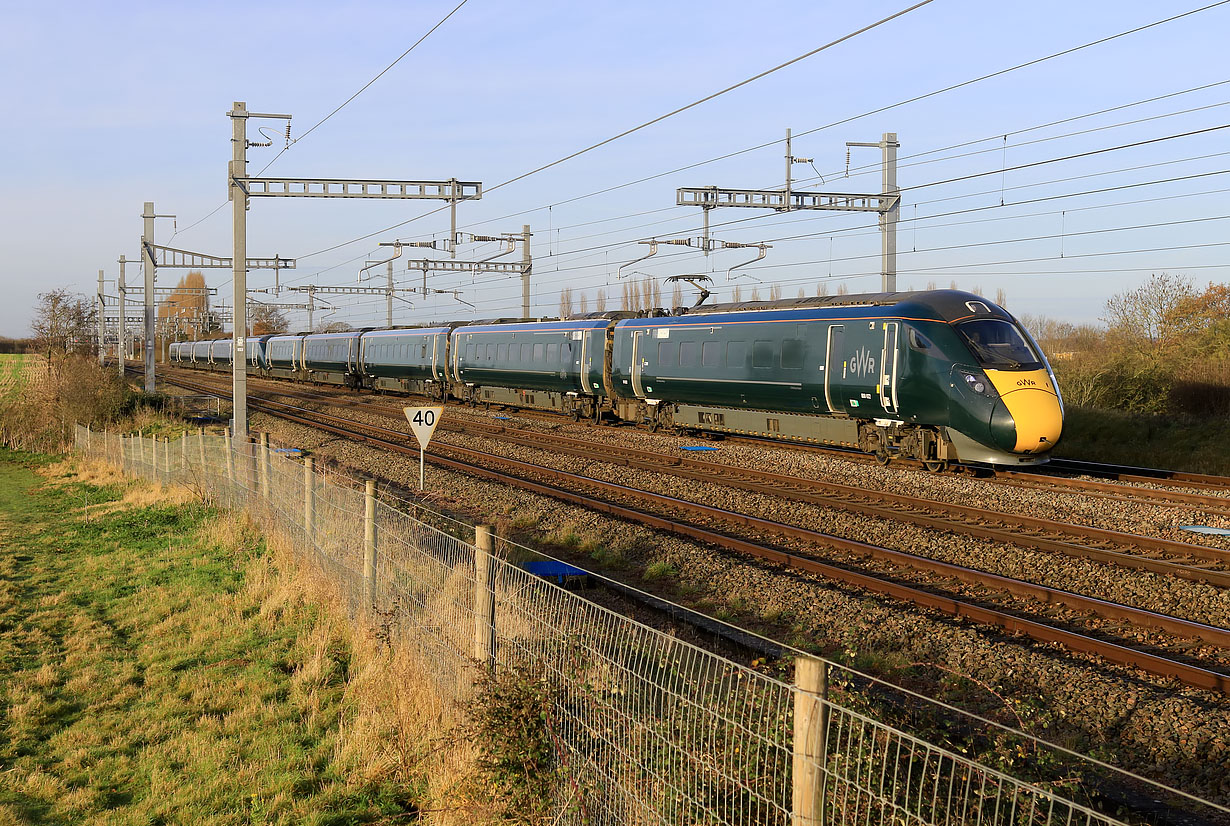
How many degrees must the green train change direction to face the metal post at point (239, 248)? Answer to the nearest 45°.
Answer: approximately 135° to its right

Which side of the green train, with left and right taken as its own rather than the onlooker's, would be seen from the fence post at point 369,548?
right

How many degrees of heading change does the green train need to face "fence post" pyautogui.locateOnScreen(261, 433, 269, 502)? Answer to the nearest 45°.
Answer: approximately 90° to its right

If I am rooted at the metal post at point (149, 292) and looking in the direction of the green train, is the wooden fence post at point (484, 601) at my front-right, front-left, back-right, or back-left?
front-right

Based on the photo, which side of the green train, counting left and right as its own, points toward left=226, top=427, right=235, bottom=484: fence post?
right

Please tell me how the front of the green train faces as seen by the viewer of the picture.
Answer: facing the viewer and to the right of the viewer

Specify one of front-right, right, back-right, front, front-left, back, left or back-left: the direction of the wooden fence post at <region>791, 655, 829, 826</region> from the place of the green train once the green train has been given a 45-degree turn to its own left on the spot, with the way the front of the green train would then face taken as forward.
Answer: right

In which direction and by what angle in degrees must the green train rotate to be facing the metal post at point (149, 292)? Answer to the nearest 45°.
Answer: approximately 180°

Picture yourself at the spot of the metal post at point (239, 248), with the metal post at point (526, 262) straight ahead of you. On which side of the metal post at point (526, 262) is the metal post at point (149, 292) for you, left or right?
left

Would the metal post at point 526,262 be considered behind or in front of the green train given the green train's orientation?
behind

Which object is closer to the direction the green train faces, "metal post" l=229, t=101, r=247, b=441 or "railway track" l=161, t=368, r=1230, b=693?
the railway track

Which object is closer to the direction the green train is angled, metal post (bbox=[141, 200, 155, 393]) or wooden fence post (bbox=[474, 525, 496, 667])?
the wooden fence post

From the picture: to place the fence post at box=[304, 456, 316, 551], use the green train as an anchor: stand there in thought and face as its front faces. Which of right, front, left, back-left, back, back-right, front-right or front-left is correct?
right

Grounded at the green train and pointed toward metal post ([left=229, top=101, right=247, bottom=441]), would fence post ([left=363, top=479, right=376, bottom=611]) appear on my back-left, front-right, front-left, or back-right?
front-left
